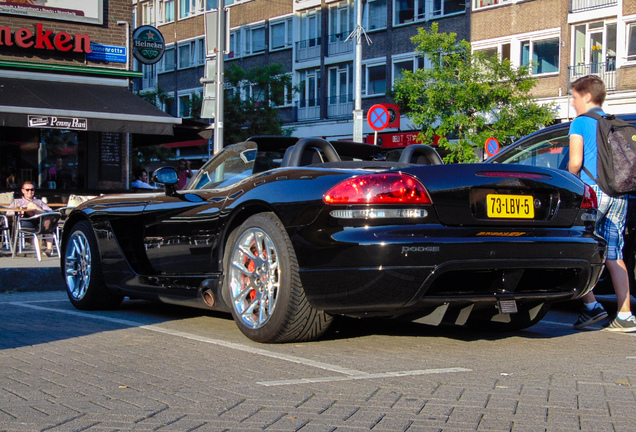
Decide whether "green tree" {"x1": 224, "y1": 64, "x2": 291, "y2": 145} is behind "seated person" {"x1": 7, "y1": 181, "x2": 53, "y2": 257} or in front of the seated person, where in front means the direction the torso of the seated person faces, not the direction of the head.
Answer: behind

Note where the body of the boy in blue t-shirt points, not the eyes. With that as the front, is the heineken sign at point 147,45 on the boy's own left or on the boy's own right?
on the boy's own right

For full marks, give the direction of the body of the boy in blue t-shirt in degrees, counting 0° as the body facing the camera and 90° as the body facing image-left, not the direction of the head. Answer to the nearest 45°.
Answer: approximately 90°

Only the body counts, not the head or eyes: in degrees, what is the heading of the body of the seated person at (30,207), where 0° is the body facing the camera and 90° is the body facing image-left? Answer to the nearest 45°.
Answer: approximately 0°

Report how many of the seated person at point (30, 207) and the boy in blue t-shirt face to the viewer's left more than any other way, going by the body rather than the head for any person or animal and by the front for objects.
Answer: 1

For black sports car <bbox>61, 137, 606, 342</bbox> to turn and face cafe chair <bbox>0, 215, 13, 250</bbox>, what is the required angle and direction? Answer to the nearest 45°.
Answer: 0° — it already faces it

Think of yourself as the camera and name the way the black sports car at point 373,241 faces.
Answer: facing away from the viewer and to the left of the viewer

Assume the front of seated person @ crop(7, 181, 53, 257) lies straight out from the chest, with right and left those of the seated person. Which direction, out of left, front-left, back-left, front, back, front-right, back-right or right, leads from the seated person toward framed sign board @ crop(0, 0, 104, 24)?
back
